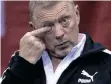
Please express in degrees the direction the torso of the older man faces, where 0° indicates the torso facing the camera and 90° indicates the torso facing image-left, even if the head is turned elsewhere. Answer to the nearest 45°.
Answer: approximately 0°
